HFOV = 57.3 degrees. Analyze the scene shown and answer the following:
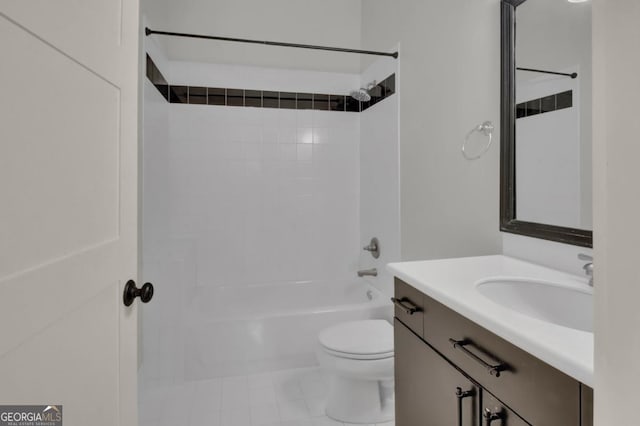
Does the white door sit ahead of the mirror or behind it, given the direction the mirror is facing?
ahead

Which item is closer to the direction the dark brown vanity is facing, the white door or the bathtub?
the white door

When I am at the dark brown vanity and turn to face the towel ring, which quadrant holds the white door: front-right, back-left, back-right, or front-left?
back-left

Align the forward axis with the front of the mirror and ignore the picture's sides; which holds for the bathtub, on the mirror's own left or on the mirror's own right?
on the mirror's own right

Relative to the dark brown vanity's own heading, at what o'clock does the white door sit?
The white door is roughly at 12 o'clock from the dark brown vanity.
